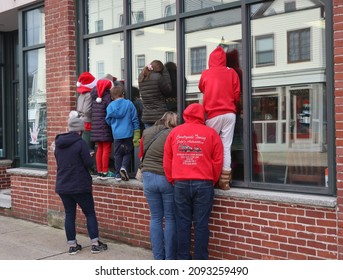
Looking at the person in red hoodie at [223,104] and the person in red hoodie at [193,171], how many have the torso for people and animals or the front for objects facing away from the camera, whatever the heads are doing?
2

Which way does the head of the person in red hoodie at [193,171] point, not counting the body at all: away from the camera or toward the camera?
away from the camera

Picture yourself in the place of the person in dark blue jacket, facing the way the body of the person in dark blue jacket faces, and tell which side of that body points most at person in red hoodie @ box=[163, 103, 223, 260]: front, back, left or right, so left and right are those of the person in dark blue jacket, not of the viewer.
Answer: right

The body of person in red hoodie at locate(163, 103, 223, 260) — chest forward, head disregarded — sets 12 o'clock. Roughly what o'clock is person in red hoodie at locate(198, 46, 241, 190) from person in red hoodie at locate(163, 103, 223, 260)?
person in red hoodie at locate(198, 46, 241, 190) is roughly at 1 o'clock from person in red hoodie at locate(163, 103, 223, 260).

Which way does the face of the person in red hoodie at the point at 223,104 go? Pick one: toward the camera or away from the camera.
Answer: away from the camera

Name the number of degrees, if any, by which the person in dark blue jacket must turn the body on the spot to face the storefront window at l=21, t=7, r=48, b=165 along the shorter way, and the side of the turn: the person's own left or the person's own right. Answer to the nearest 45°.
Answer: approximately 45° to the person's own left

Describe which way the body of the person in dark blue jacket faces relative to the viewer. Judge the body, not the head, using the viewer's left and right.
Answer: facing away from the viewer and to the right of the viewer

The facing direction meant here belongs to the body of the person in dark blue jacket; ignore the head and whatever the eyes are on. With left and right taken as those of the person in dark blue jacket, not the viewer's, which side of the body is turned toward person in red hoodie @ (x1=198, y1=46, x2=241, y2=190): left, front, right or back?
right

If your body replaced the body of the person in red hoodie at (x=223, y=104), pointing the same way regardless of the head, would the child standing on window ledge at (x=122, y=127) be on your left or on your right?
on your left

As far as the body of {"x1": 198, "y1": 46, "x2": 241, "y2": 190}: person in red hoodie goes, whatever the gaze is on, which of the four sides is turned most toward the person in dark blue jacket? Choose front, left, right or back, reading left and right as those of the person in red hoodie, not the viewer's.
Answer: left

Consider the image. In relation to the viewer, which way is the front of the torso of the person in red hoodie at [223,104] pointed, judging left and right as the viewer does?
facing away from the viewer

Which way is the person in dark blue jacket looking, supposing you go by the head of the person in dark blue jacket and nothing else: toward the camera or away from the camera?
away from the camera

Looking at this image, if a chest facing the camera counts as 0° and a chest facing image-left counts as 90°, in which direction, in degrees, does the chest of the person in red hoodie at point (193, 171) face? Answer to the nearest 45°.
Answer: approximately 180°

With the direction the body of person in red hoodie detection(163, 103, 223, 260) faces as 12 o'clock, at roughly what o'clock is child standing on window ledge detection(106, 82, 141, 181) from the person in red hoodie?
The child standing on window ledge is roughly at 11 o'clock from the person in red hoodie.
